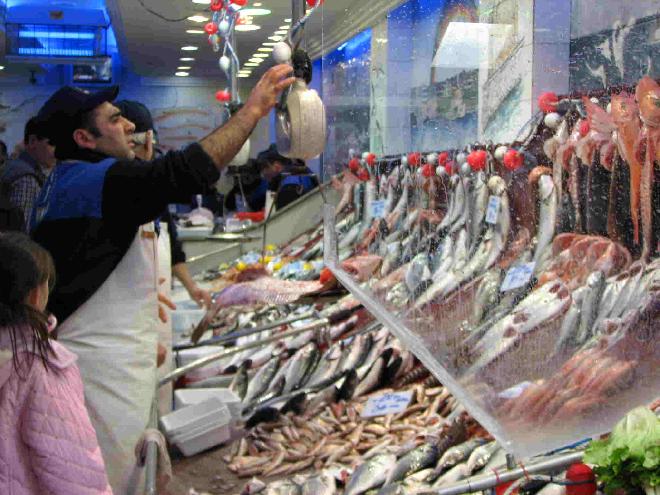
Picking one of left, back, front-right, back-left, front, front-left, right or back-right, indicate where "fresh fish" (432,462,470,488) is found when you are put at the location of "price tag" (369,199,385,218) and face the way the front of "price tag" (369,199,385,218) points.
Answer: front

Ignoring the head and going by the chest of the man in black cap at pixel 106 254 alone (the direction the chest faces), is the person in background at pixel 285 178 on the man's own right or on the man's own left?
on the man's own left

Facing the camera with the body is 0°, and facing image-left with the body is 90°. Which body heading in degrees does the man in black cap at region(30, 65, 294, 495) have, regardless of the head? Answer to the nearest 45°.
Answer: approximately 270°

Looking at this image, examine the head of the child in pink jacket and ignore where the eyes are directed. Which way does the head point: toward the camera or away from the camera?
away from the camera

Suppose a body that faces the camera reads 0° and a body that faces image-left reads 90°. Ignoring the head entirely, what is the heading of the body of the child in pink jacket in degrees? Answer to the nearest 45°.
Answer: approximately 225°

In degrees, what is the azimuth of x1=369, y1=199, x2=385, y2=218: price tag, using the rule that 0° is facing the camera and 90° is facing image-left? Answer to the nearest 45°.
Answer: approximately 0°

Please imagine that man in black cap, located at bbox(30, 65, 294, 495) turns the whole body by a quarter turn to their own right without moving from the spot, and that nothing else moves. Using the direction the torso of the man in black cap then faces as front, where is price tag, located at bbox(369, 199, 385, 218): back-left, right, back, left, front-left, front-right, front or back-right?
back-left
